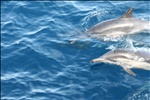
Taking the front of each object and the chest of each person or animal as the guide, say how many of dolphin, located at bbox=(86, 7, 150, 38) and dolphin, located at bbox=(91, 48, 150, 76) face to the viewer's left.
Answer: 2

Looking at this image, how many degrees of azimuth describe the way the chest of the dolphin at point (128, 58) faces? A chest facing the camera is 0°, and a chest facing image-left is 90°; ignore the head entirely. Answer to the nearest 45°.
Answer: approximately 90°

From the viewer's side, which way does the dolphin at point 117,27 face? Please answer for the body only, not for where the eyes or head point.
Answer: to the viewer's left
